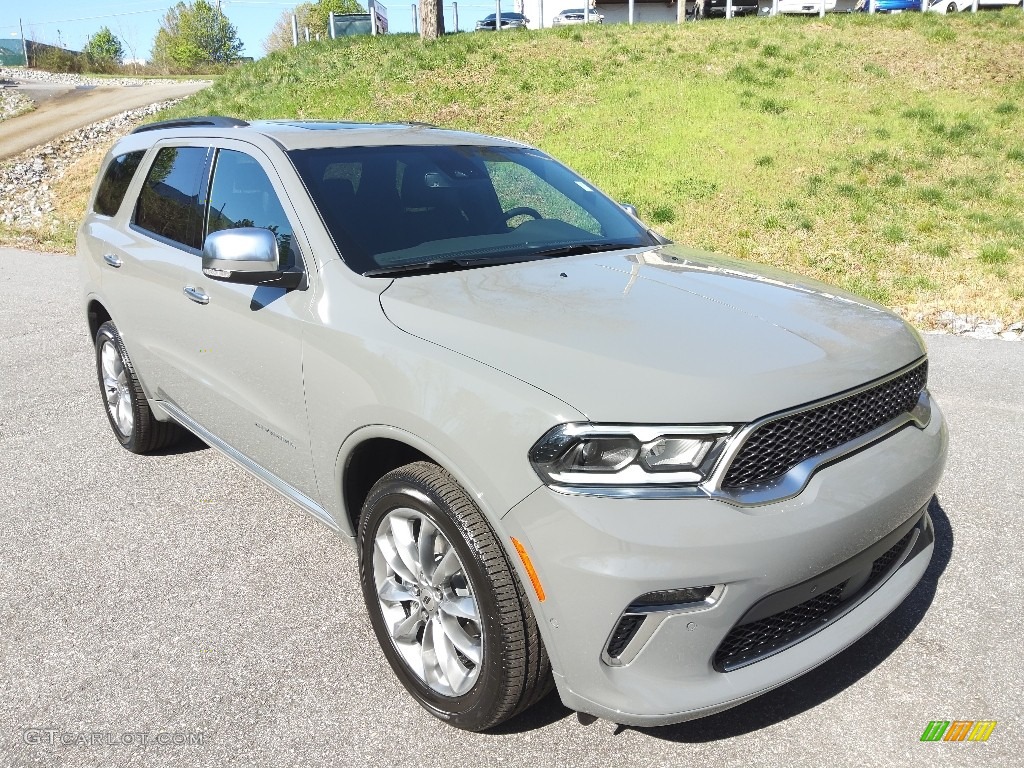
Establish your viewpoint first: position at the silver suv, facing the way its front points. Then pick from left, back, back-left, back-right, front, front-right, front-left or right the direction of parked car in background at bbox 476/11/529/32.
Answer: back-left

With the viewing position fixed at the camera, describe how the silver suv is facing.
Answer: facing the viewer and to the right of the viewer

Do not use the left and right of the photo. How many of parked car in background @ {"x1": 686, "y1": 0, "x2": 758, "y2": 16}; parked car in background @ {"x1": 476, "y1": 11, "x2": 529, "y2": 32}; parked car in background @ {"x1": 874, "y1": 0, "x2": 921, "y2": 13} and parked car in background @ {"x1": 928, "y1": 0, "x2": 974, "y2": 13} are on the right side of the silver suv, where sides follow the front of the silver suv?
0

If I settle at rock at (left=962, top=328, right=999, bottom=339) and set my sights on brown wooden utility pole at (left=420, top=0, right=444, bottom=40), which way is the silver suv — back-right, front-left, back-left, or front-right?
back-left

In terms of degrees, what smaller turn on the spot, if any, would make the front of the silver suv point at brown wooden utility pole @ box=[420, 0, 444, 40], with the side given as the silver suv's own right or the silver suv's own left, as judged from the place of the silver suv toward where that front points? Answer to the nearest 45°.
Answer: approximately 135° to the silver suv's own left

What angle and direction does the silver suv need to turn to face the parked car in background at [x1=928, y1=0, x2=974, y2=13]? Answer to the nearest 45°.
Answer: approximately 90° to its left

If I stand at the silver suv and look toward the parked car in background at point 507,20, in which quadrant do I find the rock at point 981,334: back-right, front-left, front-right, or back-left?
front-right

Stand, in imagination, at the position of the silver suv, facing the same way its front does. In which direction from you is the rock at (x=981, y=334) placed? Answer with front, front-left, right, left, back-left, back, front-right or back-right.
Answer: left

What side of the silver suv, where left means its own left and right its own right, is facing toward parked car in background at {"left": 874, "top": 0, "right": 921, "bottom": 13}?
left

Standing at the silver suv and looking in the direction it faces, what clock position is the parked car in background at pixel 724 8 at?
The parked car in background is roughly at 8 o'clock from the silver suv.

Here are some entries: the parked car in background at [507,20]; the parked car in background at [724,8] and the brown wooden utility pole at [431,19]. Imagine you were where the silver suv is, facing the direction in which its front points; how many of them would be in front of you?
0
